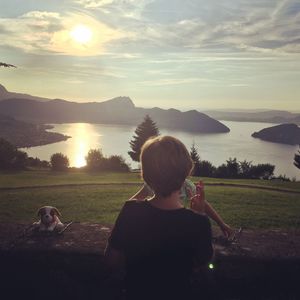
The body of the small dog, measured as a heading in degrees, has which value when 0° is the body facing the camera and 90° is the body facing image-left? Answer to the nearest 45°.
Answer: approximately 0°
